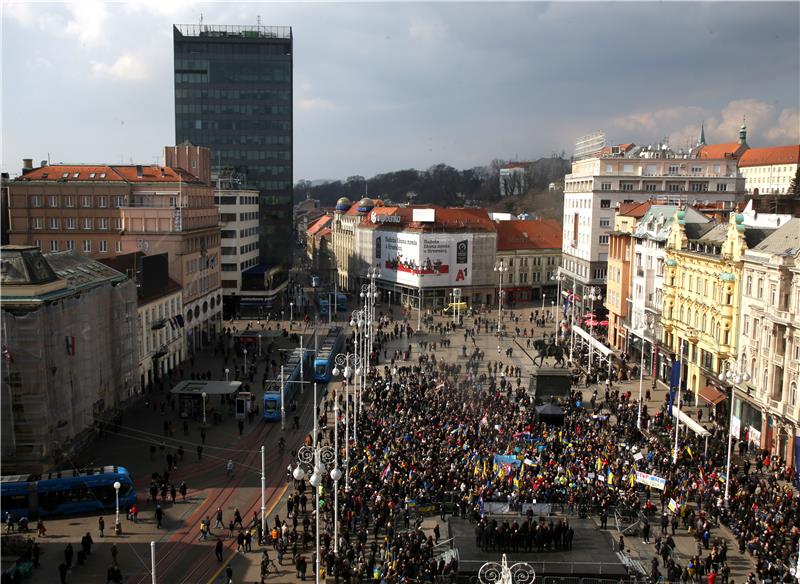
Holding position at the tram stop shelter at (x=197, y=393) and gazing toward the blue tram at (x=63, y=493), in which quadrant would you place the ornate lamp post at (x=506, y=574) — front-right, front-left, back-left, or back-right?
front-left

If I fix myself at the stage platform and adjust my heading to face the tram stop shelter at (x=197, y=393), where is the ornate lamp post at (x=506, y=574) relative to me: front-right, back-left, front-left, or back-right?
back-left

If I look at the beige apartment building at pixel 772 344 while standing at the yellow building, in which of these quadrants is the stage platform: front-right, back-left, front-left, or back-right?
front-right

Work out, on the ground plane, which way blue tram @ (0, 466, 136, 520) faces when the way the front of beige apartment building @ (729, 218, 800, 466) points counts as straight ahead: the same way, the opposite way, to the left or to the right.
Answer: the opposite way

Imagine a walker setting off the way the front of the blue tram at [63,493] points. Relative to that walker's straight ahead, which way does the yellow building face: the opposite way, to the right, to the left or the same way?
the opposite way

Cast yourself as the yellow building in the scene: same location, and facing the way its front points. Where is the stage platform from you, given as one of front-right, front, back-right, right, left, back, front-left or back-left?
front-left

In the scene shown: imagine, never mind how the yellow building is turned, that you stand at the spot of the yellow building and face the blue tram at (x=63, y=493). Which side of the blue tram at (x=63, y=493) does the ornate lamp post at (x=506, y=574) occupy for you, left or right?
left

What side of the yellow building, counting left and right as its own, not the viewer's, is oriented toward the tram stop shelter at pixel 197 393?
front

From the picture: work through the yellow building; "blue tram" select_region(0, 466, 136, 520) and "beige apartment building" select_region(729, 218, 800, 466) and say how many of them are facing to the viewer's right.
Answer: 1

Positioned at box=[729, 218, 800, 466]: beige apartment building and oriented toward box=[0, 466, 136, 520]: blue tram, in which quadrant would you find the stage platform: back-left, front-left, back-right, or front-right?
front-left

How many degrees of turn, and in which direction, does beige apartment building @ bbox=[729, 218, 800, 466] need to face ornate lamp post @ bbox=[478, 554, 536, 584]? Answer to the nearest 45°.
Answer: approximately 45° to its left

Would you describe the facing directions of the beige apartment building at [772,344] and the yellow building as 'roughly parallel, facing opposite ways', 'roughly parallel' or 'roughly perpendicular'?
roughly parallel

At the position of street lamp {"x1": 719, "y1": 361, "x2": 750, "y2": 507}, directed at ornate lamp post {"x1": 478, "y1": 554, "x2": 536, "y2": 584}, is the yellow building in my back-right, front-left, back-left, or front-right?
back-right

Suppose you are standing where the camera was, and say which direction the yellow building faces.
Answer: facing the viewer and to the left of the viewer

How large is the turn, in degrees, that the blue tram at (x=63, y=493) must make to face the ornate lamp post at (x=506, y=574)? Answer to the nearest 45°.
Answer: approximately 45° to its right

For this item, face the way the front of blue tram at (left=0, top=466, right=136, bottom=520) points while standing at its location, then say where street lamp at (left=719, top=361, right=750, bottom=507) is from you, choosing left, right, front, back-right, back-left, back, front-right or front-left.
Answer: front

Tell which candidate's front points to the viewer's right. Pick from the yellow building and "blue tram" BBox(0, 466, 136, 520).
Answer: the blue tram

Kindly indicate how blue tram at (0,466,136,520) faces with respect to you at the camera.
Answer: facing to the right of the viewer
